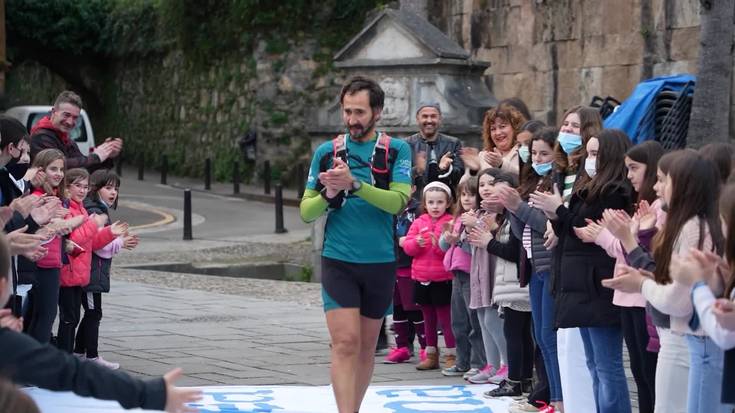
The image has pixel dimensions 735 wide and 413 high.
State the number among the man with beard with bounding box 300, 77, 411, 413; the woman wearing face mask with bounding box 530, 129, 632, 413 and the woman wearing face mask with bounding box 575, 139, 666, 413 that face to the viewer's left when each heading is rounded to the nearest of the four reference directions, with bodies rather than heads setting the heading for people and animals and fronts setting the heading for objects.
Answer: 2

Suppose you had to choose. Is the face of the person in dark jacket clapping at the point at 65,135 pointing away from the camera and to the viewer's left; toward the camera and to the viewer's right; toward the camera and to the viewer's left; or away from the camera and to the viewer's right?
toward the camera and to the viewer's right

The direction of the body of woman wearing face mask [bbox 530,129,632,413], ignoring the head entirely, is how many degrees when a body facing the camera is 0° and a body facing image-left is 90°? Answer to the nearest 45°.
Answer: approximately 90°

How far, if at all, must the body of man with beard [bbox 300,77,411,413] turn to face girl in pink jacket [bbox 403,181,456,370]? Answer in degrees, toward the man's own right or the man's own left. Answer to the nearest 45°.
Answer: approximately 180°

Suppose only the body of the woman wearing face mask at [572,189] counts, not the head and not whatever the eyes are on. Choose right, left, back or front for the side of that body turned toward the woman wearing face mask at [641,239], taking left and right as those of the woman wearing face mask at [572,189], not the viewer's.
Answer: left

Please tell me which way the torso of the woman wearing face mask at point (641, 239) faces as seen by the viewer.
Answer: to the viewer's left

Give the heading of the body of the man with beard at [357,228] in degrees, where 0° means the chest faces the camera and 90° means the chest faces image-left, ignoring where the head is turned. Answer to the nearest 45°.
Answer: approximately 0°

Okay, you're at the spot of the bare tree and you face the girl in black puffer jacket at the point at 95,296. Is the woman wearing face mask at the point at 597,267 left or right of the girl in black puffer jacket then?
left

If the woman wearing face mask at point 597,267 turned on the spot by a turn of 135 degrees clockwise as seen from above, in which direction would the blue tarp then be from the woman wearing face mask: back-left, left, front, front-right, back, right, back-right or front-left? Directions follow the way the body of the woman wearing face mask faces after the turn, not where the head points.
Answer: front-left

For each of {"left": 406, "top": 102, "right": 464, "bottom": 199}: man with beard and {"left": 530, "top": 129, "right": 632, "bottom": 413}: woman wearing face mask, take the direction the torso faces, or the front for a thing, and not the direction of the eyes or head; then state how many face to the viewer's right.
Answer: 0

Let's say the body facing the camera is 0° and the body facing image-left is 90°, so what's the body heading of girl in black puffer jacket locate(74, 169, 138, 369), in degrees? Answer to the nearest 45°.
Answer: approximately 270°

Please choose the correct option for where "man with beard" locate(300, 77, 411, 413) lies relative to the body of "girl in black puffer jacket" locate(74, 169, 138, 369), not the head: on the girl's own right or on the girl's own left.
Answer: on the girl's own right

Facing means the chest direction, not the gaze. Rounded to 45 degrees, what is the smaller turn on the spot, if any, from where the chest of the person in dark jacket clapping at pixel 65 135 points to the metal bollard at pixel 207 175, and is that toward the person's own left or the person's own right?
approximately 135° to the person's own left
